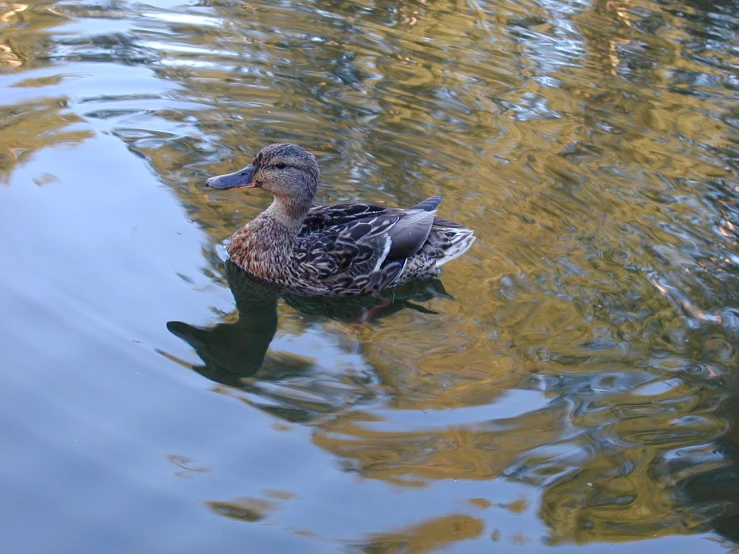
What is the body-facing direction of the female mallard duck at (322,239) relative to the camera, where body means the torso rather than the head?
to the viewer's left
